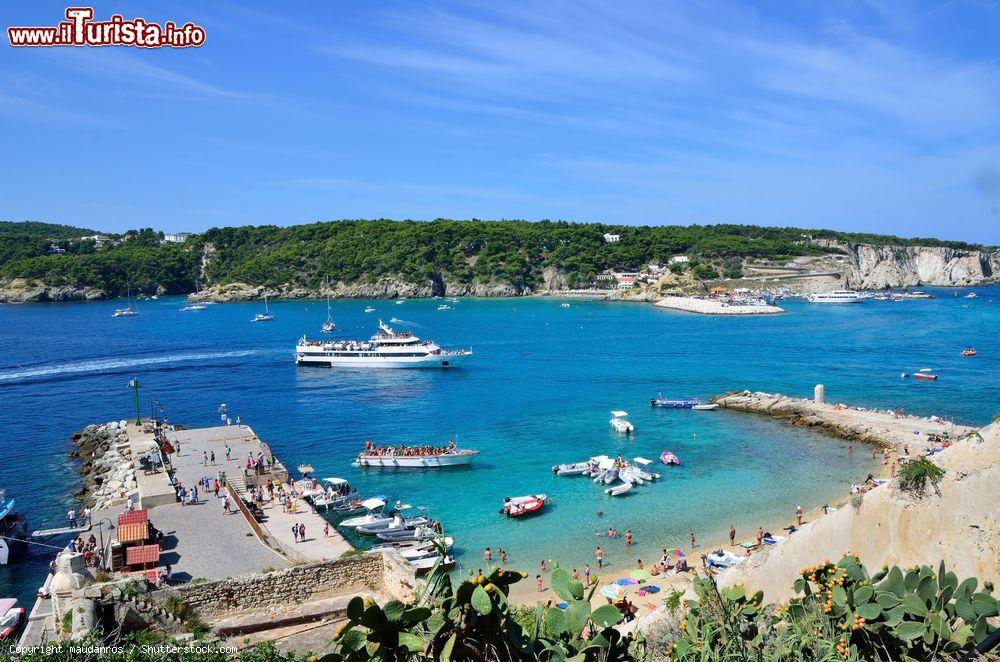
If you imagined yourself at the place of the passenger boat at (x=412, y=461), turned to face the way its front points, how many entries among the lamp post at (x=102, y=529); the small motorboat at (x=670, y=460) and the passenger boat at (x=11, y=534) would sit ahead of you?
1

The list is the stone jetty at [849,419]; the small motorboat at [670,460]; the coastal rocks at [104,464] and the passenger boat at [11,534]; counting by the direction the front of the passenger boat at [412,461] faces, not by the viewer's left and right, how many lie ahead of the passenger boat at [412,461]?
2

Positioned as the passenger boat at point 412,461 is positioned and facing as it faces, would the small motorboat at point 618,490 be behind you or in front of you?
in front

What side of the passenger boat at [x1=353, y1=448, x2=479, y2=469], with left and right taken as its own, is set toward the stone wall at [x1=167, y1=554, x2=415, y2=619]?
right

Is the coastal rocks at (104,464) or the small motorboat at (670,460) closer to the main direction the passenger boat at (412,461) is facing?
the small motorboat

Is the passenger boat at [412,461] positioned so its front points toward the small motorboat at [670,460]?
yes

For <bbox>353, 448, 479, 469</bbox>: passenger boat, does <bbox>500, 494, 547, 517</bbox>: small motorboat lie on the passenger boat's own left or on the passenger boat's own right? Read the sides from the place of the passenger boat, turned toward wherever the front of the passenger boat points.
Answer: on the passenger boat's own right

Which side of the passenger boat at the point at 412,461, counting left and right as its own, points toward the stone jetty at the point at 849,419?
front

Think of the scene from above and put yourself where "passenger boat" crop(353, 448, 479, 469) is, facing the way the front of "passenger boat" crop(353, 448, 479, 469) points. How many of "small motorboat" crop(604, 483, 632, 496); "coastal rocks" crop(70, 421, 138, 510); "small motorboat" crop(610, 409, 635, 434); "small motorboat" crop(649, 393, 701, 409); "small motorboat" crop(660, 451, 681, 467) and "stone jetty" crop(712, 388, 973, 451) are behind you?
1

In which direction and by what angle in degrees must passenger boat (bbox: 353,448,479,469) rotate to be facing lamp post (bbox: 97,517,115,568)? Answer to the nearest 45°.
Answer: approximately 135° to its right

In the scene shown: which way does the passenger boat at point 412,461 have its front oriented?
to the viewer's right

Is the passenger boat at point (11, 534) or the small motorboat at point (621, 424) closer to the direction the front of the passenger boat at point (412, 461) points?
the small motorboat

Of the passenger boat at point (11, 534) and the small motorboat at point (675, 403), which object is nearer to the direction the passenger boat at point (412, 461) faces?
the small motorboat

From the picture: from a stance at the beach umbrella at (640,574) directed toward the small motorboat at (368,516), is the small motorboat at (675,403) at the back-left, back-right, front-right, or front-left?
front-right
